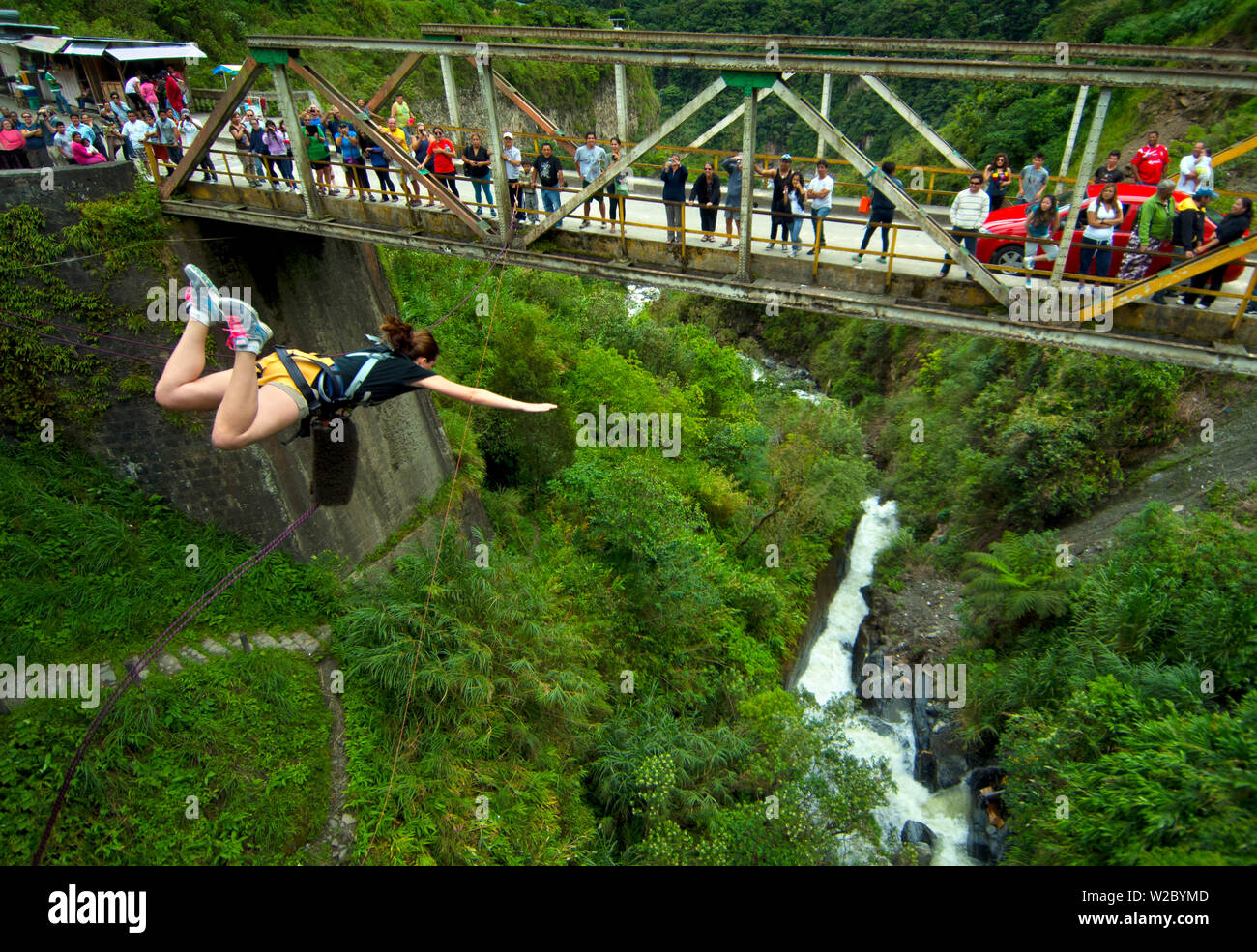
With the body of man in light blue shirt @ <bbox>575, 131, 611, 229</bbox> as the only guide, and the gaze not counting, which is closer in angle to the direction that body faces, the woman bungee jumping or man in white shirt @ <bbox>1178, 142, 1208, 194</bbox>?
the woman bungee jumping

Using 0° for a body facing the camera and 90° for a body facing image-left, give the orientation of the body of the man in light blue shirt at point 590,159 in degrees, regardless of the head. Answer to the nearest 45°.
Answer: approximately 0°

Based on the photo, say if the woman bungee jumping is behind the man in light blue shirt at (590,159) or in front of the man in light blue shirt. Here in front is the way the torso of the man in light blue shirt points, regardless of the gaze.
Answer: in front

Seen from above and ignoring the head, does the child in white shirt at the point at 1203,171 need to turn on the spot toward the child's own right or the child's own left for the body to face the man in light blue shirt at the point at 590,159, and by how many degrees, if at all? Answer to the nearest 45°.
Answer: approximately 45° to the child's own right

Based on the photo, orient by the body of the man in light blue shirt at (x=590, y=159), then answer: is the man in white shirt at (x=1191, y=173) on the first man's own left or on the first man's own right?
on the first man's own left

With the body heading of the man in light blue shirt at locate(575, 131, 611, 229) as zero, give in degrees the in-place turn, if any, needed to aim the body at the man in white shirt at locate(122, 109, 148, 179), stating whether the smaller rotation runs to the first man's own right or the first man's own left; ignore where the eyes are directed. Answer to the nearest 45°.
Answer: approximately 90° to the first man's own right

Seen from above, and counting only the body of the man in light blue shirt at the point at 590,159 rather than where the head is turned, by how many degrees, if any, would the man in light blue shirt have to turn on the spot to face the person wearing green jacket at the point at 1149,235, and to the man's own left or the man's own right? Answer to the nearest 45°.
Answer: approximately 45° to the man's own left

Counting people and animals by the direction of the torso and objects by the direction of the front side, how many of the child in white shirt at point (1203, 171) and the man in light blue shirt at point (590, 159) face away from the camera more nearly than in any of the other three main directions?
0

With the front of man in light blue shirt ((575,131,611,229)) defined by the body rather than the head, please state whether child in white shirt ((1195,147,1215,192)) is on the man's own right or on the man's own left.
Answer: on the man's own left
